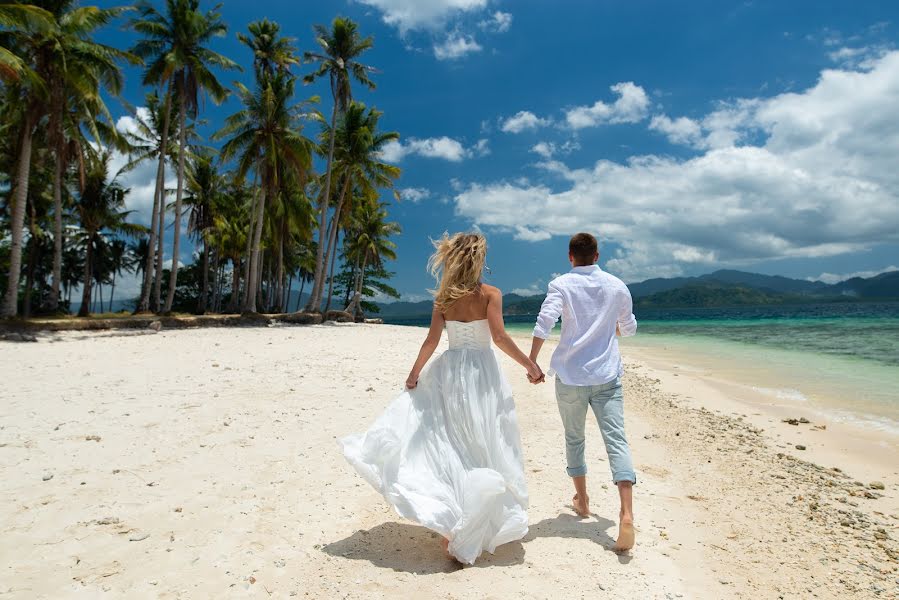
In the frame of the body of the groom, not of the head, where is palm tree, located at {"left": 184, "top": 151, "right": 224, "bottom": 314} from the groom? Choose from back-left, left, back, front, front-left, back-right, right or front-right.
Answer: front-left

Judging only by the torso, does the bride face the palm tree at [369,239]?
yes

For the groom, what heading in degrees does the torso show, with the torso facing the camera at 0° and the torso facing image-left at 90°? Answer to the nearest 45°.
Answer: approximately 180°

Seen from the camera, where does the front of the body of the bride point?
away from the camera

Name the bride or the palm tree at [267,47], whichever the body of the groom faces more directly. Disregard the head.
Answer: the palm tree

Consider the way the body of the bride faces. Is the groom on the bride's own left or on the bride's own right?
on the bride's own right

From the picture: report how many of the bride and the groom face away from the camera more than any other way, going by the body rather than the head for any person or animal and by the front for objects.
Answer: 2

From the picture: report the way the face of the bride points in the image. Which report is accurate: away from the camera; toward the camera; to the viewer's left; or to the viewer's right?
away from the camera

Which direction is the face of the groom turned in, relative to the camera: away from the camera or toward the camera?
away from the camera
